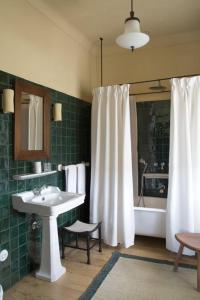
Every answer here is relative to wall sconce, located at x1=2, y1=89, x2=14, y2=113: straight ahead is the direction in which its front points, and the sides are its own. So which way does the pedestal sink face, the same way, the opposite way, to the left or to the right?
the same way

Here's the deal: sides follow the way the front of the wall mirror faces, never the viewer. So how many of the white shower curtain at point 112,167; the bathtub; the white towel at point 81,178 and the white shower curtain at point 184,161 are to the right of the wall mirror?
0

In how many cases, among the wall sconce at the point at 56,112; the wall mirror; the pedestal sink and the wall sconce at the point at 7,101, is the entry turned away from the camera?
0

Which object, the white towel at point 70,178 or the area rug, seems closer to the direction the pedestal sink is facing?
the area rug

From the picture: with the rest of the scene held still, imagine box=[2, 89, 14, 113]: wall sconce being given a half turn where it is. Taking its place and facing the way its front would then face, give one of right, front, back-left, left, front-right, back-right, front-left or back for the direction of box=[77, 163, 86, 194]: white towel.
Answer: right

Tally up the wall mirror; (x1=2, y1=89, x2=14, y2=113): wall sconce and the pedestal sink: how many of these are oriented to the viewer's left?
0

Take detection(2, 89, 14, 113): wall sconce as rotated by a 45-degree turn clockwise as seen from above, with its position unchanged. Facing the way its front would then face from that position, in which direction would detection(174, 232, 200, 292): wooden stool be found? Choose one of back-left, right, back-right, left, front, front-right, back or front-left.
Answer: left

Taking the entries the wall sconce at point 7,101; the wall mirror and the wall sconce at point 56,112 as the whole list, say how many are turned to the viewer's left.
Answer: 0

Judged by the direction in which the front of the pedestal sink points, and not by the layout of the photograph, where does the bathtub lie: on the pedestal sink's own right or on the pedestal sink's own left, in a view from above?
on the pedestal sink's own left

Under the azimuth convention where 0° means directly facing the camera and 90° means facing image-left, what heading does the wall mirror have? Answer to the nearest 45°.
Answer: approximately 315°

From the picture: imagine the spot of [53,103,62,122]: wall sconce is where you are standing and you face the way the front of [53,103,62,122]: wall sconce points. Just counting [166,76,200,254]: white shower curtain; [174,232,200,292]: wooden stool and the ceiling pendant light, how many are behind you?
0

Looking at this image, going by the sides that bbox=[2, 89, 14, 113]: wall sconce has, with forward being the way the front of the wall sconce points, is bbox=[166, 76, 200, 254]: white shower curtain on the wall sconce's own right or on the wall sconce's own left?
on the wall sconce's own left

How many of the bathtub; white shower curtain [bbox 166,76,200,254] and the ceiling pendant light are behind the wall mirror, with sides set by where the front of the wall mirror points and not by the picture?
0

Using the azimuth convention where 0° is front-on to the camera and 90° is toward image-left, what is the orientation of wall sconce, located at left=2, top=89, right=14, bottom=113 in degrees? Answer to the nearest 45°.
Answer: approximately 315°

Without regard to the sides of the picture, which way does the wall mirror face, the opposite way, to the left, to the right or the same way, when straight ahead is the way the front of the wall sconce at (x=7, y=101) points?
the same way

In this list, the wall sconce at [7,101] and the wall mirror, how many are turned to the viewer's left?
0

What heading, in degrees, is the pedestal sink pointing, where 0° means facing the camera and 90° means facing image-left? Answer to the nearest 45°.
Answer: approximately 315°
